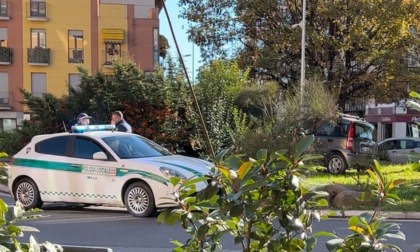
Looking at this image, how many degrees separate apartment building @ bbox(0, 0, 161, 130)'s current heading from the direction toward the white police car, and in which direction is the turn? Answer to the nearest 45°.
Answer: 0° — it already faces it

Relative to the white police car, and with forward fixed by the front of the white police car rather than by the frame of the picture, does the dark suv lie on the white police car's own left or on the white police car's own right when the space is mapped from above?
on the white police car's own left

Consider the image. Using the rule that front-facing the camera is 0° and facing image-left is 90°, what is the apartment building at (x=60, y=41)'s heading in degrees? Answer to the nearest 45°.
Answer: approximately 0°

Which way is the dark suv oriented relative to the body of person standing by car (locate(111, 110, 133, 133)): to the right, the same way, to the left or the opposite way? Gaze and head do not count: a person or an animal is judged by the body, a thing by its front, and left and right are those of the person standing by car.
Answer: to the right

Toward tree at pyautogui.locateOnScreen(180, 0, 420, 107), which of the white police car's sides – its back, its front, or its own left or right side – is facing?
left

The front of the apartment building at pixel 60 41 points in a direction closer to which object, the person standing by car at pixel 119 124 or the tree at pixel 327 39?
the person standing by car
